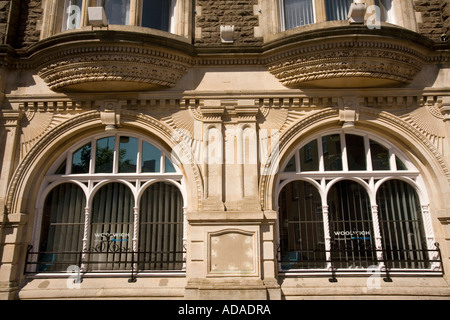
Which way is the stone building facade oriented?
toward the camera
